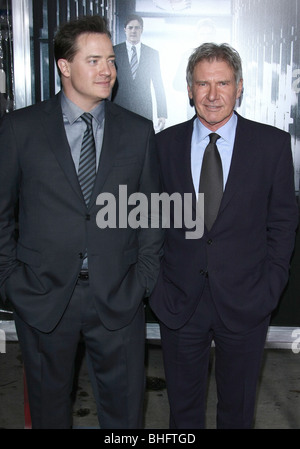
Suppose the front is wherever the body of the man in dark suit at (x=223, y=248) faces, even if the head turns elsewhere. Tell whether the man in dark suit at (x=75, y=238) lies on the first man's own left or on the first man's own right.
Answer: on the first man's own right

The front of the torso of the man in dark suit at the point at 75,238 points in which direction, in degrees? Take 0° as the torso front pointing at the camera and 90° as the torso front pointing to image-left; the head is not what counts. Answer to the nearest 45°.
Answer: approximately 0°

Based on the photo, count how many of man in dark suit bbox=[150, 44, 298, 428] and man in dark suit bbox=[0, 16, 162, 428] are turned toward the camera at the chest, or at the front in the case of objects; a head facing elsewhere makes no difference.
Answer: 2

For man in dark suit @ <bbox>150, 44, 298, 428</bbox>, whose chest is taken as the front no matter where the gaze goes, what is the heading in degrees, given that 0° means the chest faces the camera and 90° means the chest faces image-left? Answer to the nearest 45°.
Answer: approximately 0°

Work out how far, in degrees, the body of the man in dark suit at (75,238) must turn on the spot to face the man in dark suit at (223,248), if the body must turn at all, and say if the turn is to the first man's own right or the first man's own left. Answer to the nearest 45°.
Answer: approximately 90° to the first man's own left
